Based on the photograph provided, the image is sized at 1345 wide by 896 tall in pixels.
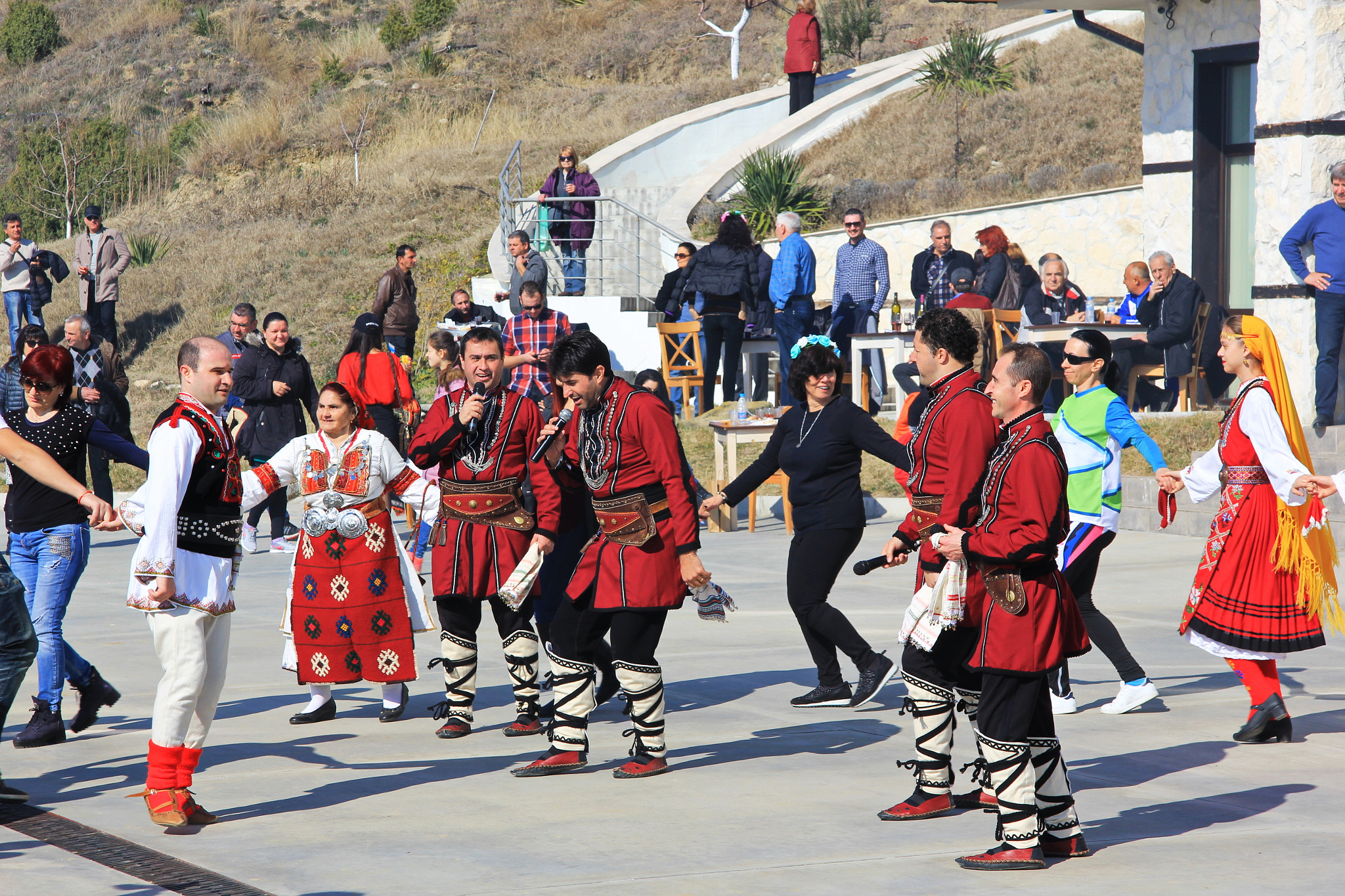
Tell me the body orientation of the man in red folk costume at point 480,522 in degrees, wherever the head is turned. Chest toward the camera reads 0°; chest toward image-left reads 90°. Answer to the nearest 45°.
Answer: approximately 0°

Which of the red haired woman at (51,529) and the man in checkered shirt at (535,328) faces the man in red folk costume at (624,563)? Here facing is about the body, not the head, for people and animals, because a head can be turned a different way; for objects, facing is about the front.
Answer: the man in checkered shirt

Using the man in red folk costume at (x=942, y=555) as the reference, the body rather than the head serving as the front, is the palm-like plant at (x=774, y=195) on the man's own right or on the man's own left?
on the man's own right

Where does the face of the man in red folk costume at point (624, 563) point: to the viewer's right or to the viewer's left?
to the viewer's left

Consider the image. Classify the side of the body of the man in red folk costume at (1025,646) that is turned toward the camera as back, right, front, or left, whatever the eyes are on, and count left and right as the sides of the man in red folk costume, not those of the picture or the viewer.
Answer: left

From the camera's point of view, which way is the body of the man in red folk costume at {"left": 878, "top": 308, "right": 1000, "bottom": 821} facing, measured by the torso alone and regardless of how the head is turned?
to the viewer's left

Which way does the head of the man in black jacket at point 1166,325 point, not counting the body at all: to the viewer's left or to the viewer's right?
to the viewer's left
